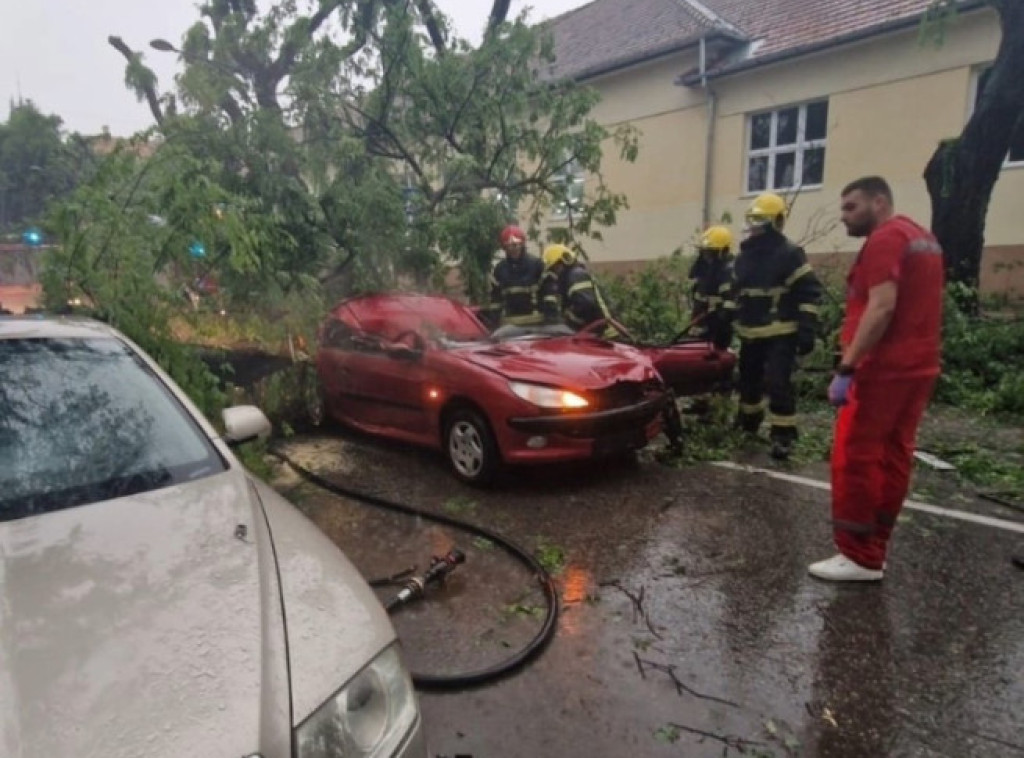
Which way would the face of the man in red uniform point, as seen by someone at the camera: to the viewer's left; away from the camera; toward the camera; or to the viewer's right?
to the viewer's left

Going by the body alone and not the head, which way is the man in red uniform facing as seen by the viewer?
to the viewer's left

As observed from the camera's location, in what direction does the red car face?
facing the viewer and to the right of the viewer

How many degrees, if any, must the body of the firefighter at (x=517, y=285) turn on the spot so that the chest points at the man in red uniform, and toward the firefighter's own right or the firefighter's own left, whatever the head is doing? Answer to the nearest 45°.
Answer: approximately 45° to the firefighter's own left

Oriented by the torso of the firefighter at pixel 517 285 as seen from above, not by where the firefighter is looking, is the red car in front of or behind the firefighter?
in front

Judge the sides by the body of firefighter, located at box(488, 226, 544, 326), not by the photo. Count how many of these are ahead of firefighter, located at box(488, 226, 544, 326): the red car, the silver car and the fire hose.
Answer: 3

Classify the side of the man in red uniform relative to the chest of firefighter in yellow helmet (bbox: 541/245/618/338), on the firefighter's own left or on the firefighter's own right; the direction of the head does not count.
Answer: on the firefighter's own left

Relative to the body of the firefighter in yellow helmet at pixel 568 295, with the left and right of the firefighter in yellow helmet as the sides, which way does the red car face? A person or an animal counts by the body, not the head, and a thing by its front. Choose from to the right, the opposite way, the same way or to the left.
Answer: to the left

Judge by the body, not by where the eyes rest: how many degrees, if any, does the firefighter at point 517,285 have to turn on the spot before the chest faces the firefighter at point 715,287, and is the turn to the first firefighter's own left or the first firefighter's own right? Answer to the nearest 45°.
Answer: approximately 90° to the first firefighter's own left

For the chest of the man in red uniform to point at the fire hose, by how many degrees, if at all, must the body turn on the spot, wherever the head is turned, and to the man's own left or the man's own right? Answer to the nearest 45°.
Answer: approximately 45° to the man's own left

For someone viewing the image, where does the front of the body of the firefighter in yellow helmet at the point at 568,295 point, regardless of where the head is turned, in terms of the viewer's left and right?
facing the viewer and to the left of the viewer

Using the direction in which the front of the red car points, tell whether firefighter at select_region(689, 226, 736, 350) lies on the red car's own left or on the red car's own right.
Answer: on the red car's own left

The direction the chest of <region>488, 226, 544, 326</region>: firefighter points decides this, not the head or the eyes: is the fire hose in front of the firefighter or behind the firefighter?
in front

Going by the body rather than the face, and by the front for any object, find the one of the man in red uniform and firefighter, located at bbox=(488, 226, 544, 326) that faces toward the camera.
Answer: the firefighter

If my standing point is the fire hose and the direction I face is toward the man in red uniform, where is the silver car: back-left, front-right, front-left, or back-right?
back-right

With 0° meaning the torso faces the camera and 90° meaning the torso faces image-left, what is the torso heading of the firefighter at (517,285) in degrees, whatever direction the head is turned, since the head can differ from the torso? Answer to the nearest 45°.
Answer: approximately 0°

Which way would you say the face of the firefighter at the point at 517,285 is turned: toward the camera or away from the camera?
toward the camera

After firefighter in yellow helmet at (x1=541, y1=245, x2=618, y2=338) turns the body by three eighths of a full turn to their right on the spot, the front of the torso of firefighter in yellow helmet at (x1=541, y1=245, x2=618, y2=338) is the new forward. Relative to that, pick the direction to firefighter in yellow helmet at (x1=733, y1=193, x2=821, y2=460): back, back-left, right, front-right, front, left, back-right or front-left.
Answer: back-right
